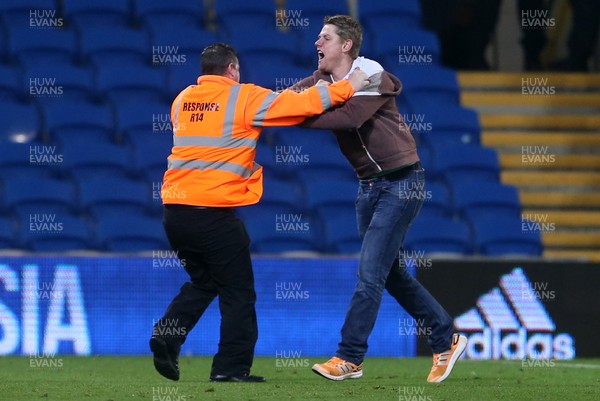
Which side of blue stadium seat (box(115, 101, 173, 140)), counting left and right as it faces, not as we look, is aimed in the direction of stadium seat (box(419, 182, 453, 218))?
left

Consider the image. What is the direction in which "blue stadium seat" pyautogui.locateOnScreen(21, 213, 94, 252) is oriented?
toward the camera

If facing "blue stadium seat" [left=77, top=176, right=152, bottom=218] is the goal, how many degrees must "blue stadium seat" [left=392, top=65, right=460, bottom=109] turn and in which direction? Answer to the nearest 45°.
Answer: approximately 45° to its right

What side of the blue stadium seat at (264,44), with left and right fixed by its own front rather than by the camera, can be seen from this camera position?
front

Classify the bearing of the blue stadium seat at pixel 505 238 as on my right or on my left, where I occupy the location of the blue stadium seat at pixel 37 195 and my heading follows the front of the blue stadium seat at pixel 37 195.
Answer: on my left

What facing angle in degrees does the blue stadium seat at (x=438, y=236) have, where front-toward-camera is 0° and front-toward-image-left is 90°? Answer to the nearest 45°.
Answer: approximately 0°

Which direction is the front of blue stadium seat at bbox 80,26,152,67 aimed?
toward the camera

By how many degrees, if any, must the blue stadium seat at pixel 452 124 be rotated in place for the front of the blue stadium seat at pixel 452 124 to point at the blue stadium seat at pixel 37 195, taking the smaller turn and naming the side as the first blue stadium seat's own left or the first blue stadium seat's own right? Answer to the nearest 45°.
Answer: approximately 45° to the first blue stadium seat's own right

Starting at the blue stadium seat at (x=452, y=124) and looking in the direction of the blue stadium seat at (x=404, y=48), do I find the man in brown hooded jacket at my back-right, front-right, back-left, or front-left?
back-left

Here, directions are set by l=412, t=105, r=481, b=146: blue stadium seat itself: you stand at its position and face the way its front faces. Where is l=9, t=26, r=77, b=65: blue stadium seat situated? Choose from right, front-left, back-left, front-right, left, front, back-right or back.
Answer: right

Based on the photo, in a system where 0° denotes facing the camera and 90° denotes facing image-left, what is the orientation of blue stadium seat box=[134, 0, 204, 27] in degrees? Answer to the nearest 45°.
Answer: approximately 0°

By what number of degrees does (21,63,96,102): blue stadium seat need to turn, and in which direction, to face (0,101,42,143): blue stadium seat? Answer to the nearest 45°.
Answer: approximately 45° to its right
